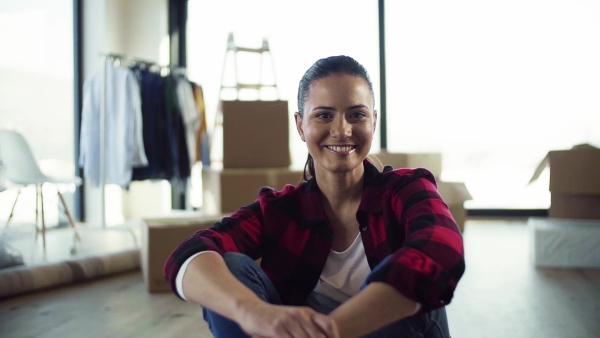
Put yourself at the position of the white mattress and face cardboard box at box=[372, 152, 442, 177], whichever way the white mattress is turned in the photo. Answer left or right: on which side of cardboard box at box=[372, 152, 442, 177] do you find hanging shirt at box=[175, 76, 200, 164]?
left

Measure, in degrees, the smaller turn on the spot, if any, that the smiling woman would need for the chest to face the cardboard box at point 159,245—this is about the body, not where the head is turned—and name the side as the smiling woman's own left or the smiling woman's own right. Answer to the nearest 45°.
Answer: approximately 135° to the smiling woman's own right

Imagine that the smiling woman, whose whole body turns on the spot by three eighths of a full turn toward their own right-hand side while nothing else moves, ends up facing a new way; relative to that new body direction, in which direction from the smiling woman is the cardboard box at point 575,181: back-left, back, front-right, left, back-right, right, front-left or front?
right

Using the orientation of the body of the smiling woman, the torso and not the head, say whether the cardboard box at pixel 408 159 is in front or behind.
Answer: behind

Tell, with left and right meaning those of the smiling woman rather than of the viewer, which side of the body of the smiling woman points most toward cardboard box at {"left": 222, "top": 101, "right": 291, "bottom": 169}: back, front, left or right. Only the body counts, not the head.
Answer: back

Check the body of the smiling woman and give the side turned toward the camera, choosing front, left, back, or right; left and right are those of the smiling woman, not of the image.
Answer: front
